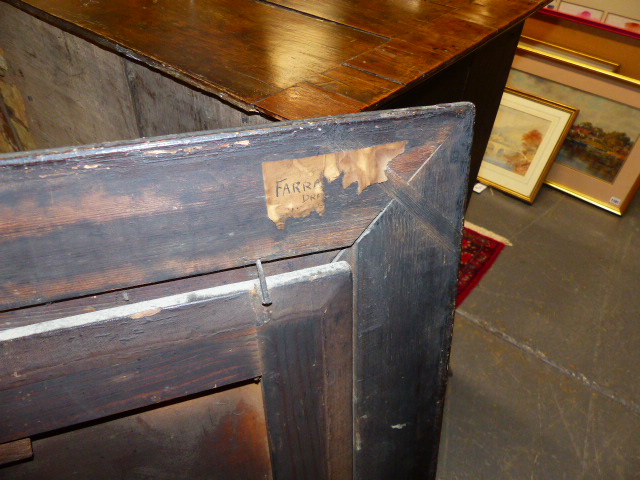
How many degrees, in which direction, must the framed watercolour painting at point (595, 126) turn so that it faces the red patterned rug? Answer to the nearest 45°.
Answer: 0° — it already faces it

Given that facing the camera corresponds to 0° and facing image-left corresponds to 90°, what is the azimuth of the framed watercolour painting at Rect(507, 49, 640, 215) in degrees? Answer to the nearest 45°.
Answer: approximately 0°

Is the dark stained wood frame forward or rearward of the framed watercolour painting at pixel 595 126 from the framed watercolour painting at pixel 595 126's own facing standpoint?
forward
